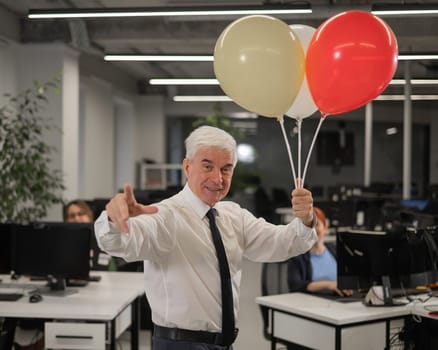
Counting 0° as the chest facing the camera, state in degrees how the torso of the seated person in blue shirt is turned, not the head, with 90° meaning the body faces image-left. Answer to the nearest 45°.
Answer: approximately 315°

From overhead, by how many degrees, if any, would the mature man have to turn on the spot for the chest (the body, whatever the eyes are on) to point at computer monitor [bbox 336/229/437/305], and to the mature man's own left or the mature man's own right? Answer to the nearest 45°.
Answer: approximately 90° to the mature man's own left

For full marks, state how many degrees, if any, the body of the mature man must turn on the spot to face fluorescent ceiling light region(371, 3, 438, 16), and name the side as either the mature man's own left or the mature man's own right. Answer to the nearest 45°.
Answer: approximately 90° to the mature man's own left

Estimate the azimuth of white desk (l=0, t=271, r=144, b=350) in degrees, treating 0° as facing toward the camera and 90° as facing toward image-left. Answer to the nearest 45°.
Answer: approximately 0°

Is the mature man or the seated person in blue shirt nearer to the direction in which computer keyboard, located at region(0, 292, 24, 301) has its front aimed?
the mature man

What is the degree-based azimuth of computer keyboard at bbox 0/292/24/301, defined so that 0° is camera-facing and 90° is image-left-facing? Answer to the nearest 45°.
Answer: approximately 0°

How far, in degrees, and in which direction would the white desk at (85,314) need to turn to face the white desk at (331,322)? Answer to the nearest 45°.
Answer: approximately 90° to its left

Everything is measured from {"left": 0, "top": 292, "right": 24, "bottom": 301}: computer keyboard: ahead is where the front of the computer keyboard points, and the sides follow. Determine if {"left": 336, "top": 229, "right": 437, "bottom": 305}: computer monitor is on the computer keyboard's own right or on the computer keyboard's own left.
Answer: on the computer keyboard's own left

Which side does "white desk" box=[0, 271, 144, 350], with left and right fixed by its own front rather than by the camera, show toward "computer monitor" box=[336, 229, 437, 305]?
left

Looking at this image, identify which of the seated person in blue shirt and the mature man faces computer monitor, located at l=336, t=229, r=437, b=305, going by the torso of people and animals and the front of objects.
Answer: the seated person in blue shirt
